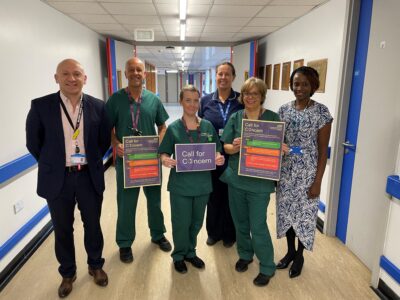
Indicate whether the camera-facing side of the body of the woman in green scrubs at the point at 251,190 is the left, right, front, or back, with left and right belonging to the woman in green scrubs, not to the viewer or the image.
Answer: front

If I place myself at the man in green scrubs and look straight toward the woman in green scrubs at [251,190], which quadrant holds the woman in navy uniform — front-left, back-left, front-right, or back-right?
front-left

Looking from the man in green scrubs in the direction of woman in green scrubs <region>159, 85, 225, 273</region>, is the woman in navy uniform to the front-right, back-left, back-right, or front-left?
front-left

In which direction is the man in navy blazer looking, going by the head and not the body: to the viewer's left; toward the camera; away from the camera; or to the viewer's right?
toward the camera

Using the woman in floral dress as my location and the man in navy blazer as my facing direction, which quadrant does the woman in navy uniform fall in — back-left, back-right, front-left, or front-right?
front-right

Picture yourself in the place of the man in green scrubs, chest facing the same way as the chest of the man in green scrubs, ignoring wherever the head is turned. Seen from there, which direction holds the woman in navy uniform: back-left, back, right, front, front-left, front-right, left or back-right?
left

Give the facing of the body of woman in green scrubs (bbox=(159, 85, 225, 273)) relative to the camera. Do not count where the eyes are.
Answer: toward the camera

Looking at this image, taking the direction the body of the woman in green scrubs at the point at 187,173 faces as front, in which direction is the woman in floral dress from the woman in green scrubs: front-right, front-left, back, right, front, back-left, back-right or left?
left

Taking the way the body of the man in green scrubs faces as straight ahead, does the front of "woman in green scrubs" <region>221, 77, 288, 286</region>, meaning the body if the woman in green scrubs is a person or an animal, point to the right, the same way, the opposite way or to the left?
the same way

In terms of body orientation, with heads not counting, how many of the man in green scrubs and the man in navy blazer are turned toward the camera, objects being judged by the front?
2

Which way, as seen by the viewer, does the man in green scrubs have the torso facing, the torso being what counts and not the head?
toward the camera

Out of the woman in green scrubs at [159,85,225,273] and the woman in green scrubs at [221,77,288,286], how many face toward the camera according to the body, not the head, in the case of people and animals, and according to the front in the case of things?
2

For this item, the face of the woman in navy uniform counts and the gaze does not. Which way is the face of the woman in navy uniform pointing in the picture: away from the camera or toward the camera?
toward the camera

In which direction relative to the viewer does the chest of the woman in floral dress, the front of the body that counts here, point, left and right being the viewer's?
facing the viewer and to the left of the viewer
